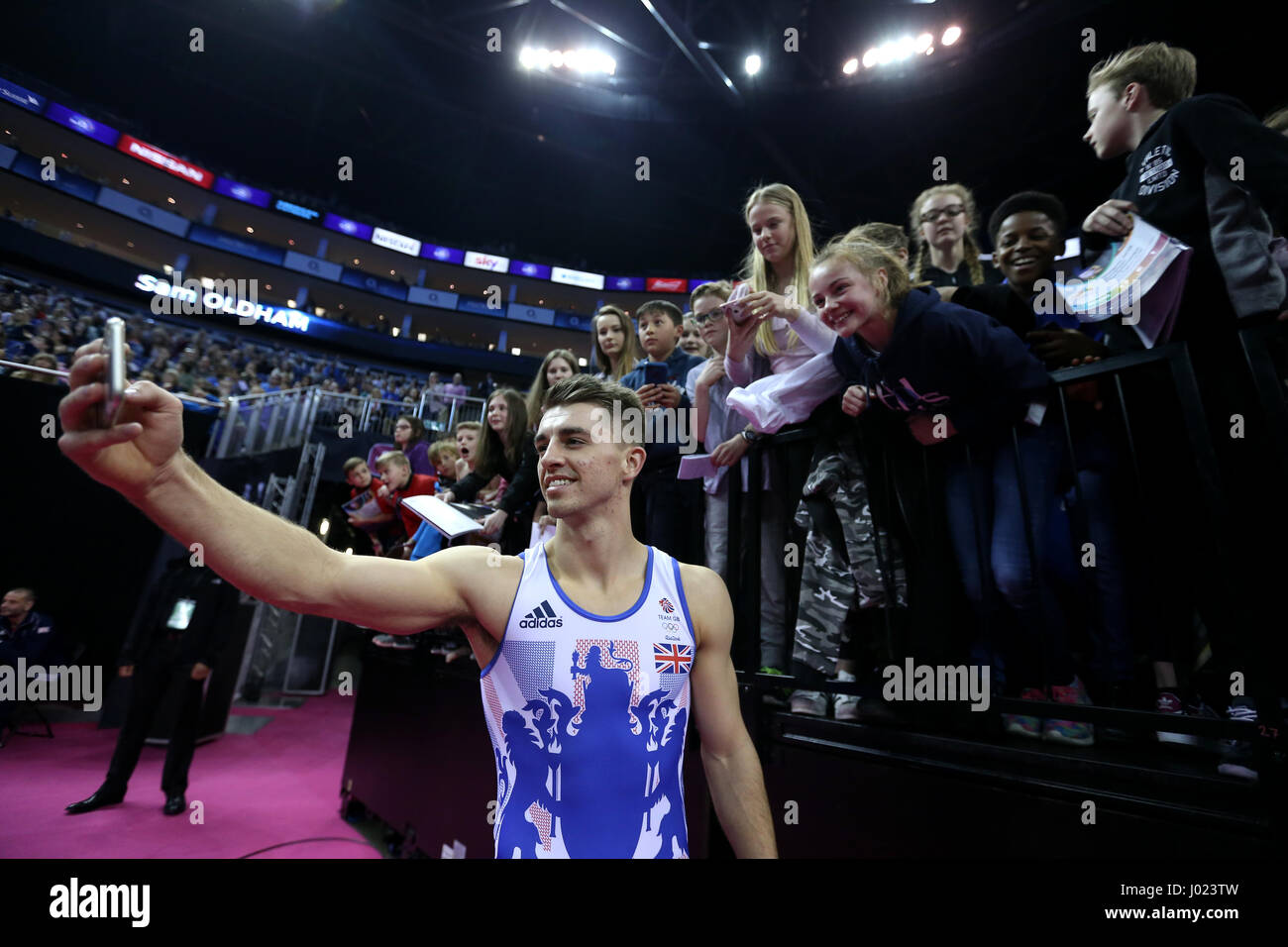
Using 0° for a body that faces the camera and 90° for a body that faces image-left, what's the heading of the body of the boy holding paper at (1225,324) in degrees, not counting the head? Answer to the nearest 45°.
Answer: approximately 45°

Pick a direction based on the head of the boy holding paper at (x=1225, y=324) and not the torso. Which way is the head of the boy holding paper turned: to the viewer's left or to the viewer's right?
to the viewer's left

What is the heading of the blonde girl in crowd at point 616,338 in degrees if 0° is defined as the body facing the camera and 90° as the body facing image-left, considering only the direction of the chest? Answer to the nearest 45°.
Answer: approximately 45°

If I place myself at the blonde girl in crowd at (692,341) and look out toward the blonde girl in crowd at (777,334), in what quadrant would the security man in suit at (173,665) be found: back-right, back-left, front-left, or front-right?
back-right

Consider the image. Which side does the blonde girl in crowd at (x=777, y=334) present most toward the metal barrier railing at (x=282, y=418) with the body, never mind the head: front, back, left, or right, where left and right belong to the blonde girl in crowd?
right

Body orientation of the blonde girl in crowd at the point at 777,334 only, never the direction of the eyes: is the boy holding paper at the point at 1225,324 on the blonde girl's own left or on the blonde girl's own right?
on the blonde girl's own left

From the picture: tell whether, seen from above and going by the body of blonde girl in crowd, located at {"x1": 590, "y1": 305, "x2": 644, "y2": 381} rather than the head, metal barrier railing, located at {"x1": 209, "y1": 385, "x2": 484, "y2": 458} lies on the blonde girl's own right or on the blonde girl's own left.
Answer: on the blonde girl's own right

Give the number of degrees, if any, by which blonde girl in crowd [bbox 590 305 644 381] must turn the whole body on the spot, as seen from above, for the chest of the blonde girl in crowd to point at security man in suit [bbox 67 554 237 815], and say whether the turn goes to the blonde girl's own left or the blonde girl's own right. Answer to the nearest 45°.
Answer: approximately 90° to the blonde girl's own right
